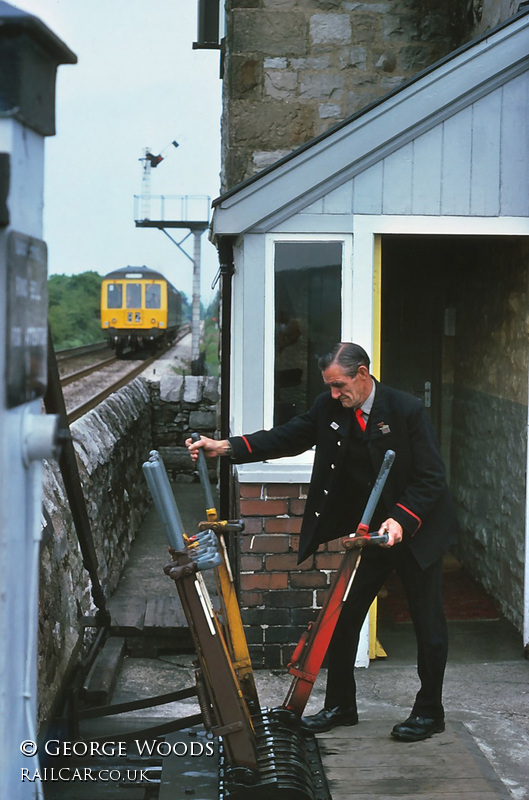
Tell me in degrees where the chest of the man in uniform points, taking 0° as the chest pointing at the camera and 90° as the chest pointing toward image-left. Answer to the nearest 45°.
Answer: approximately 45°

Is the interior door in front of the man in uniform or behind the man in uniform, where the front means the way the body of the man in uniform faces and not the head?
behind

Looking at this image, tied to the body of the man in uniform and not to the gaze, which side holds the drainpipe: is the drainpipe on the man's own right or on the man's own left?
on the man's own right

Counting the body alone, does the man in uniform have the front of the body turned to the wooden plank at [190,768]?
yes

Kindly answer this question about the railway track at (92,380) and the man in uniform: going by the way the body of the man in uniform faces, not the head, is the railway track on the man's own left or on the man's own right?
on the man's own right
